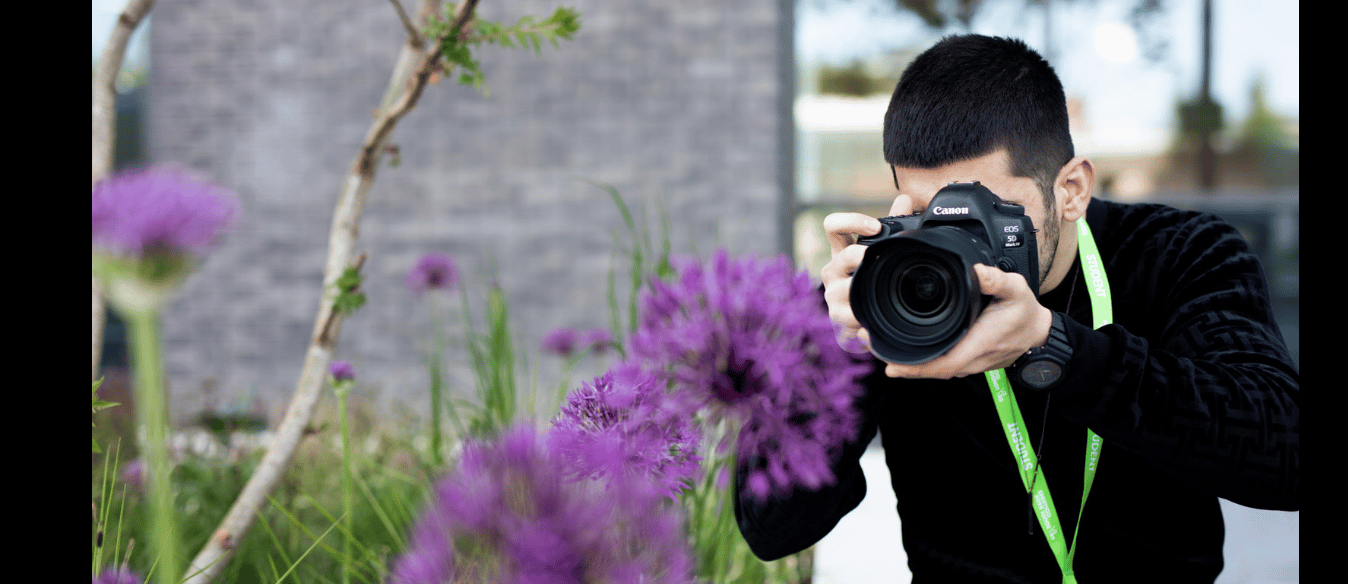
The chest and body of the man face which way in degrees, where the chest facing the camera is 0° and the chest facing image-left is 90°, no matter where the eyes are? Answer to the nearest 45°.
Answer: approximately 45°

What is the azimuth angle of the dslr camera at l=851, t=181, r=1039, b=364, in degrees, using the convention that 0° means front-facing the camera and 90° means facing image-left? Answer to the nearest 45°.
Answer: approximately 45°

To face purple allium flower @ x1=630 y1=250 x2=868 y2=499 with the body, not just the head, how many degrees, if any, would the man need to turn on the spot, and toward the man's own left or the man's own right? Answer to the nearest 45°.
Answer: approximately 45° to the man's own left
